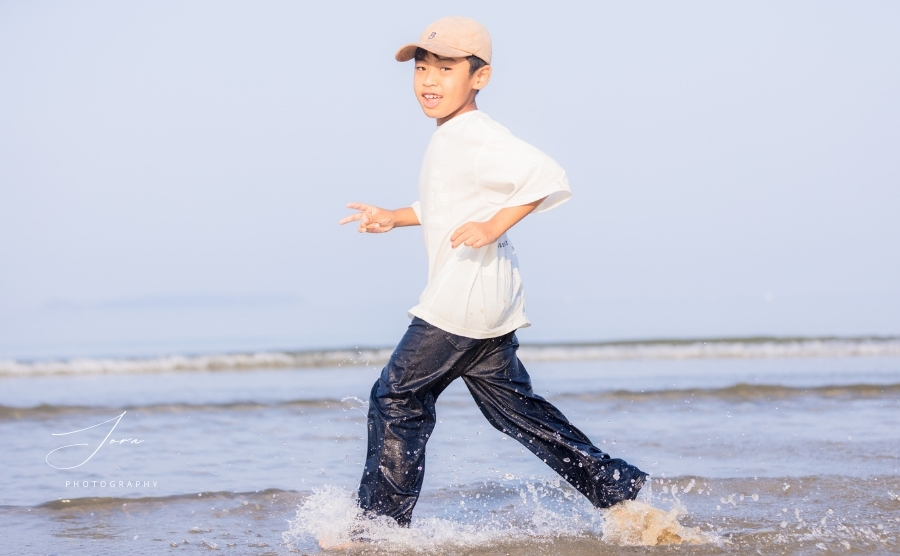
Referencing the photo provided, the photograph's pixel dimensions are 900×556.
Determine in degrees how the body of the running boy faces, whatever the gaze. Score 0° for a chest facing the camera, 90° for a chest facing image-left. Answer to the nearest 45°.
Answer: approximately 90°

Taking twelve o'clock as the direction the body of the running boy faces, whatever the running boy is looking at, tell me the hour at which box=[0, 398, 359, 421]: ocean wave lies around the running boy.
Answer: The ocean wave is roughly at 2 o'clock from the running boy.

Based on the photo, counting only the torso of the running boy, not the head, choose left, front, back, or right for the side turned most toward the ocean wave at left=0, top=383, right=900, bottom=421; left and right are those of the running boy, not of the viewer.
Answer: right
